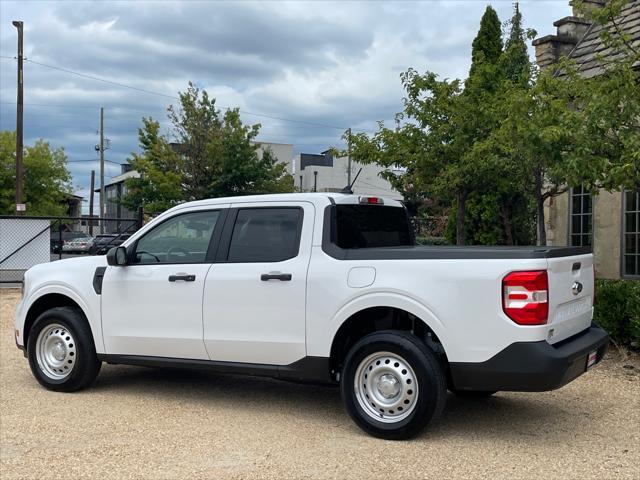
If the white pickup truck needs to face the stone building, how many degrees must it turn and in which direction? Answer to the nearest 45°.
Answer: approximately 90° to its right

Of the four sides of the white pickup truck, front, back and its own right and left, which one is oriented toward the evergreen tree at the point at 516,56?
right

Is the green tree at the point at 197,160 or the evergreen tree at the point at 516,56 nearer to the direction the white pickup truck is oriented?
the green tree

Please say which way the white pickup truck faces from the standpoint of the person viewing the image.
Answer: facing away from the viewer and to the left of the viewer

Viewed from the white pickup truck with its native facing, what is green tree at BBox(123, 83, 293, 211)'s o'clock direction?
The green tree is roughly at 1 o'clock from the white pickup truck.

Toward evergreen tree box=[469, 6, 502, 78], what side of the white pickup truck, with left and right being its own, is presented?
right

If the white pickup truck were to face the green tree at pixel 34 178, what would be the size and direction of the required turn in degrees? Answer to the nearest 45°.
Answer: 0° — it already faces it
